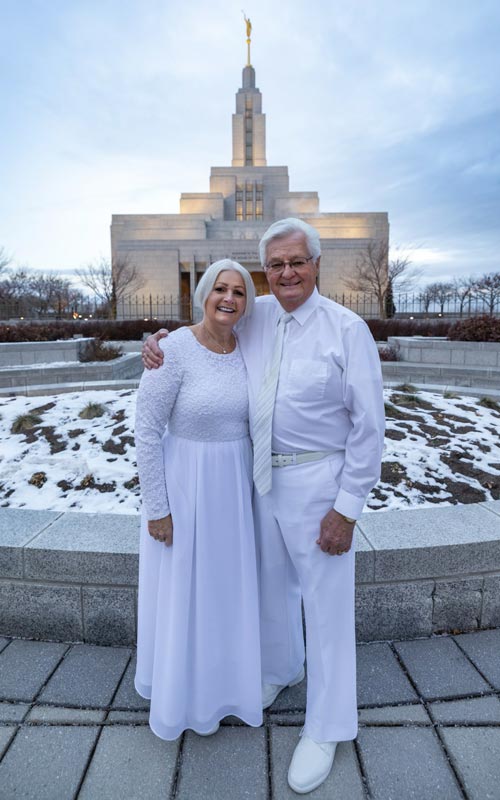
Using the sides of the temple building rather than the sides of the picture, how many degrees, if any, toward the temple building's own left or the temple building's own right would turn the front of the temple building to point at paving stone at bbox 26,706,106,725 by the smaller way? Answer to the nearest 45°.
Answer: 0° — it already faces it

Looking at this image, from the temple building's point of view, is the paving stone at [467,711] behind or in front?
in front

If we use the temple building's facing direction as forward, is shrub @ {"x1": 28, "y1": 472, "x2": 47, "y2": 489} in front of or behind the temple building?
in front

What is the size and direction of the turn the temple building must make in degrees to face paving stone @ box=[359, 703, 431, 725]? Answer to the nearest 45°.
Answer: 0° — it already faces it

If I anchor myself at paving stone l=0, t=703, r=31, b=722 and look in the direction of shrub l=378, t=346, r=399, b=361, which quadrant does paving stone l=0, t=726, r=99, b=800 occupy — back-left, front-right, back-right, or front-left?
back-right

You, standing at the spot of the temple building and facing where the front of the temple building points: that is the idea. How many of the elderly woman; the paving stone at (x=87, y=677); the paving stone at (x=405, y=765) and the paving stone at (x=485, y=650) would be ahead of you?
4

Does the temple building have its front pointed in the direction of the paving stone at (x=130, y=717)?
yes

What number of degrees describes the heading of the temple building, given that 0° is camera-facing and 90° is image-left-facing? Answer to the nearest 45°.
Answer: approximately 0°

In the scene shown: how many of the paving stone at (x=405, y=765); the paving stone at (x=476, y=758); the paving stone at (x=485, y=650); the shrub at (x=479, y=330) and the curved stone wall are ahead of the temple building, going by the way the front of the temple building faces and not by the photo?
5

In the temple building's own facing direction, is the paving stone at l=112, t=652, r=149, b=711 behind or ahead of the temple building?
ahead

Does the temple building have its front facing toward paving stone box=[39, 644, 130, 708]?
yes

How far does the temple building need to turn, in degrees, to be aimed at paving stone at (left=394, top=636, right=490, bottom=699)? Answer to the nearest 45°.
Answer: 0° — it already faces it

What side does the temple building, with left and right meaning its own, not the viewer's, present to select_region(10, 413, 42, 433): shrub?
front
